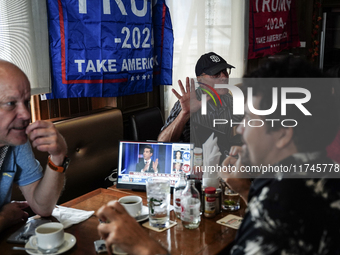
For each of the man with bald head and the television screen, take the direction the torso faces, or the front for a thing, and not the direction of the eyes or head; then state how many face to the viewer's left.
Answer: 0

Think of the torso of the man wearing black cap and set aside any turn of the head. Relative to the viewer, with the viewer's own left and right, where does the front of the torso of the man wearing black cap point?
facing the viewer and to the right of the viewer

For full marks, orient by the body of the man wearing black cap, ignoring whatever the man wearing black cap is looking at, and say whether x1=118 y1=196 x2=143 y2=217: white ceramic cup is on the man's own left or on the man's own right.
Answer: on the man's own right

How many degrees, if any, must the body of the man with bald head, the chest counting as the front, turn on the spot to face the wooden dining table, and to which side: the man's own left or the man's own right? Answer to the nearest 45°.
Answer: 0° — they already face it

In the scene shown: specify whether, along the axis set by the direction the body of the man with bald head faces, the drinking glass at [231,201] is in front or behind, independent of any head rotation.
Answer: in front

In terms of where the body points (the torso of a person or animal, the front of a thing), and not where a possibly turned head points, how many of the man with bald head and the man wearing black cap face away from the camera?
0

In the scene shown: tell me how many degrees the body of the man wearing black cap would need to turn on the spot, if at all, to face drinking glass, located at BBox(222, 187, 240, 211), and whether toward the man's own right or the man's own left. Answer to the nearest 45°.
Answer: approximately 45° to the man's own right

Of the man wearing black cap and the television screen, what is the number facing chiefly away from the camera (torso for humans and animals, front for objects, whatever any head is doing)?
0

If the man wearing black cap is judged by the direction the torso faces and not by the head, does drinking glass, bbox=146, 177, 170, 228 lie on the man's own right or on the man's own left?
on the man's own right

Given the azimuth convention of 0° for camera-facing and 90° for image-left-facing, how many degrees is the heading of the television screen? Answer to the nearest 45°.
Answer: approximately 0°

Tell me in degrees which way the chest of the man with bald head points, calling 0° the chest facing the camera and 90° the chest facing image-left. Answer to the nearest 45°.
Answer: approximately 315°

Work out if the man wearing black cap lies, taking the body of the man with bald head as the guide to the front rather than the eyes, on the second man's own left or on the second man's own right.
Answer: on the second man's own left
